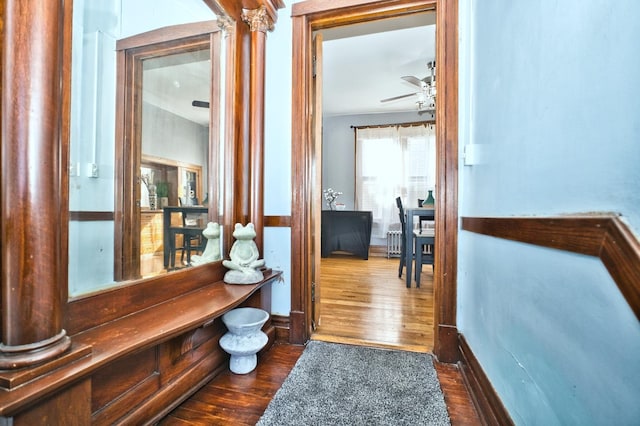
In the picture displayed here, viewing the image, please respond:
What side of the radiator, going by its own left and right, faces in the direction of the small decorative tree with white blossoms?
right

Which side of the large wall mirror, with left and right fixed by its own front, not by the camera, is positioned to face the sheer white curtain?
left

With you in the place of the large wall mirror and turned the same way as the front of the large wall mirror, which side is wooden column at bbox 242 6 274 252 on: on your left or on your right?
on your left

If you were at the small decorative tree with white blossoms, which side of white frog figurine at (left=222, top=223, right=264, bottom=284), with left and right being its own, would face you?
back

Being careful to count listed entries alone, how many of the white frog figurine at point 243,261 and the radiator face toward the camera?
2

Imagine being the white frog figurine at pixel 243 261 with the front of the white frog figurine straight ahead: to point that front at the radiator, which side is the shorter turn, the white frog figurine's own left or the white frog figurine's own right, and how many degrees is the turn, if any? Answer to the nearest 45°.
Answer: approximately 135° to the white frog figurine's own left

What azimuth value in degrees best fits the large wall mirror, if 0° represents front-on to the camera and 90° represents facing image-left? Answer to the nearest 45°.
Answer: approximately 315°

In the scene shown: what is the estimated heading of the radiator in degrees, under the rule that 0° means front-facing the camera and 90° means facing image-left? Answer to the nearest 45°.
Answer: approximately 0°
